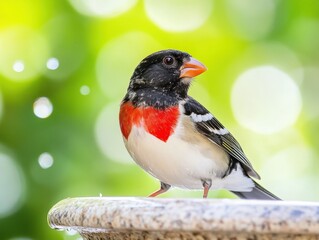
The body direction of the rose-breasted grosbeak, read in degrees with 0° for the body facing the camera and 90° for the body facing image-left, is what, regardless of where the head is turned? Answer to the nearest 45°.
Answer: approximately 45°
